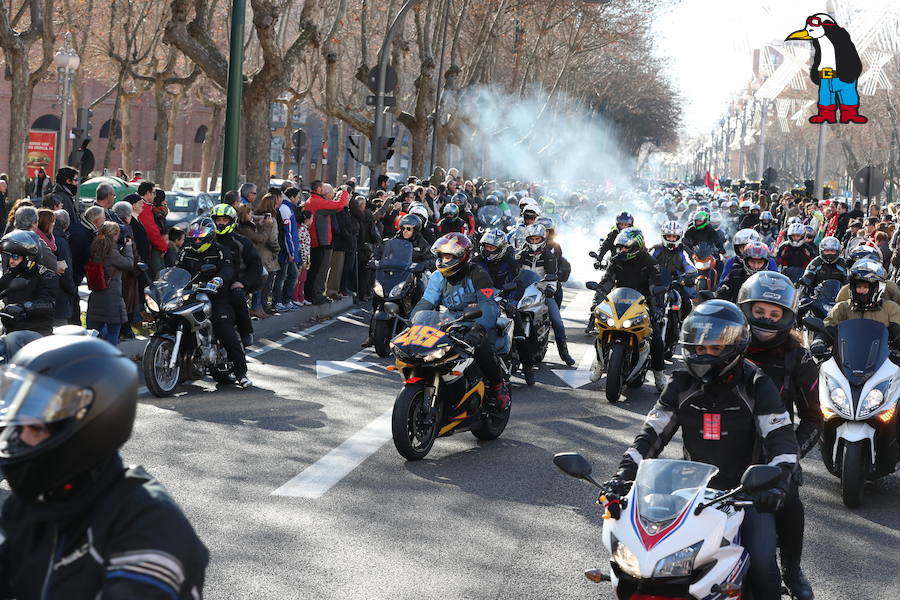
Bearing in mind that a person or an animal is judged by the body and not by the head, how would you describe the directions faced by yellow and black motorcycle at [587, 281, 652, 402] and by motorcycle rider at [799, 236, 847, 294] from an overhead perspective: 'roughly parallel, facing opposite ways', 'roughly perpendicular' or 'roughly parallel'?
roughly parallel

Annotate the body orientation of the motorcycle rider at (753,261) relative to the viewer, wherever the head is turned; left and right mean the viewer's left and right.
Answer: facing the viewer

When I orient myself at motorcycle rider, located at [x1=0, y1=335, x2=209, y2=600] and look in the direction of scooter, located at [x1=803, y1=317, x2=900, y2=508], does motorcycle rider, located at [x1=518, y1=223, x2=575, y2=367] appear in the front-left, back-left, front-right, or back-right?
front-left

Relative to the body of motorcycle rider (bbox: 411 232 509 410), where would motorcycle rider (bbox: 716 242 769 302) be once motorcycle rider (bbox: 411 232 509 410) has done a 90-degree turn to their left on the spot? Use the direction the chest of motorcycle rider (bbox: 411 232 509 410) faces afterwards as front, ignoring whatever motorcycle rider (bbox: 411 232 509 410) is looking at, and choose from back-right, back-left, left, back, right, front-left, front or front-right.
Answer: left

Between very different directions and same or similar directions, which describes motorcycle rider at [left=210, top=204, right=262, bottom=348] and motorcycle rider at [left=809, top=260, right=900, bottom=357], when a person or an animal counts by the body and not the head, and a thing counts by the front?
same or similar directions

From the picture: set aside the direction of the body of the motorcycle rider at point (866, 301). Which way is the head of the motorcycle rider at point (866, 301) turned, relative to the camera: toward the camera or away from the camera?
toward the camera

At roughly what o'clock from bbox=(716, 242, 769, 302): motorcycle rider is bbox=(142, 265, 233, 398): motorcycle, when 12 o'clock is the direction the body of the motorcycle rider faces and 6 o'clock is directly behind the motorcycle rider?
The motorcycle is roughly at 2 o'clock from the motorcycle rider.

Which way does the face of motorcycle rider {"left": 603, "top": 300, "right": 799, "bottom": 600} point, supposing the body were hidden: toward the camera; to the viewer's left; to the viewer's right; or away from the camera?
toward the camera

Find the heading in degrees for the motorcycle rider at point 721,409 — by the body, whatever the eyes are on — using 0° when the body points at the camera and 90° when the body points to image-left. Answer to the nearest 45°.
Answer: approximately 45°

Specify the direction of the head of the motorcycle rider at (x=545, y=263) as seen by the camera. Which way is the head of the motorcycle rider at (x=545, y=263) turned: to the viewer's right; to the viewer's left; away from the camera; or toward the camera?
toward the camera

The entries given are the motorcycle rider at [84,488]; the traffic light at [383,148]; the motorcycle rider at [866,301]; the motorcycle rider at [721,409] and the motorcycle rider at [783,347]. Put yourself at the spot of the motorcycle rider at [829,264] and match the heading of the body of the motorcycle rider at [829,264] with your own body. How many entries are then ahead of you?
4

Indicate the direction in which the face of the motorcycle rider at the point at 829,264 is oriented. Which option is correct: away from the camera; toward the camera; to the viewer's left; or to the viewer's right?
toward the camera

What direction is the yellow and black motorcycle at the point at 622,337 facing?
toward the camera

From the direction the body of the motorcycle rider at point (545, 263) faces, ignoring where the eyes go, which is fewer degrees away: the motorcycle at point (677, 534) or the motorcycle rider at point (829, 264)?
the motorcycle

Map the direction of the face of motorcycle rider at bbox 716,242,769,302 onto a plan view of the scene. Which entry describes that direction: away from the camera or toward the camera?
toward the camera
